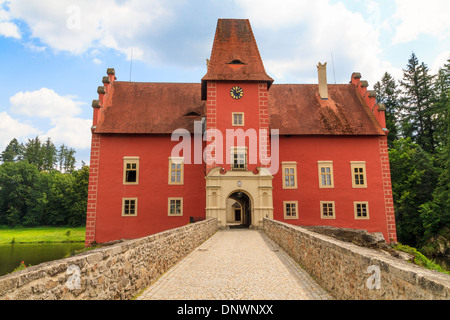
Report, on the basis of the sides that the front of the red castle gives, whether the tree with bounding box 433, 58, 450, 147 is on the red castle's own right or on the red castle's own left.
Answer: on the red castle's own left

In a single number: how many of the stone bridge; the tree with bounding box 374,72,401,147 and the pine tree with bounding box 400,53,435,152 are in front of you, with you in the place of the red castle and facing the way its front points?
1

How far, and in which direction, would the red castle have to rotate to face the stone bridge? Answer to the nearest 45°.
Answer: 0° — it already faces it

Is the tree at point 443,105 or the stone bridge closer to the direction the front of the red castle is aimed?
the stone bridge

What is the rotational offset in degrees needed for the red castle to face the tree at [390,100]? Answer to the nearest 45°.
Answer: approximately 135° to its left

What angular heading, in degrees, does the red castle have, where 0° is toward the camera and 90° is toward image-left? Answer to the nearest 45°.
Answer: approximately 0°

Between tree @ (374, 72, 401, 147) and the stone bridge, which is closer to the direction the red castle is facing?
the stone bridge

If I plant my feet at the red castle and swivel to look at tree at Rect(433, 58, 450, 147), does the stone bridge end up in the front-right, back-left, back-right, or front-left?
back-right

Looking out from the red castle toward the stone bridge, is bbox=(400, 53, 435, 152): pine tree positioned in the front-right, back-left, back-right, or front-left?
back-left

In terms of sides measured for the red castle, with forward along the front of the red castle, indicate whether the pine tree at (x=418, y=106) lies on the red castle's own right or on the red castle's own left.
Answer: on the red castle's own left
